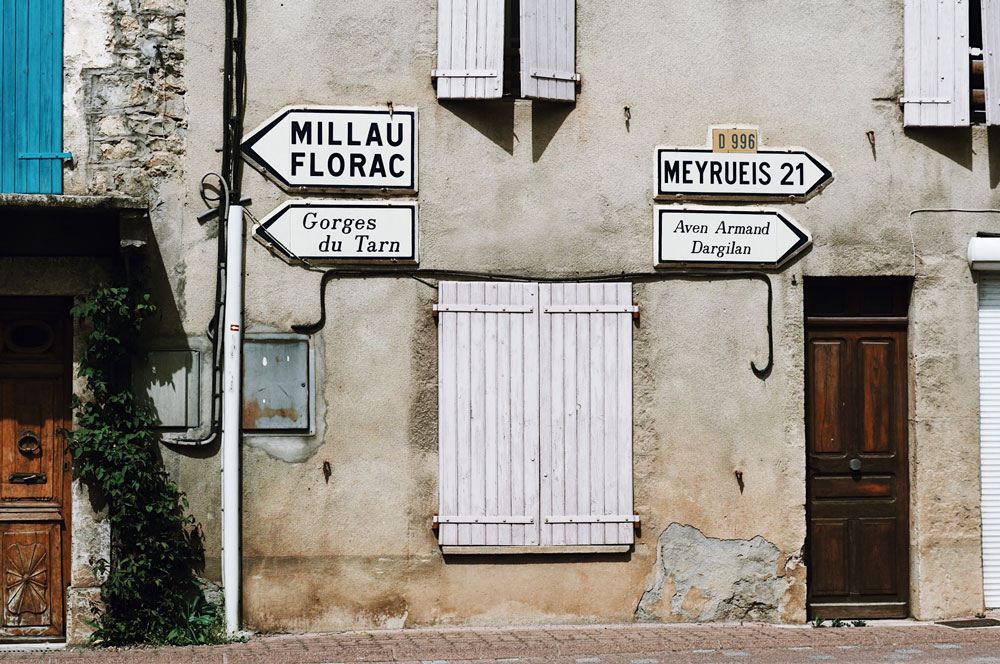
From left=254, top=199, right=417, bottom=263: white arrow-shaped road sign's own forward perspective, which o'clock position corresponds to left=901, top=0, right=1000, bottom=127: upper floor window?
The upper floor window is roughly at 9 o'clock from the white arrow-shaped road sign.

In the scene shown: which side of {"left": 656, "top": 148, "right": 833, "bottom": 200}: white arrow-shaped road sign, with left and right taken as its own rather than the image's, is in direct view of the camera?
front

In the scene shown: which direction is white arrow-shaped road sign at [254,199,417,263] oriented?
toward the camera

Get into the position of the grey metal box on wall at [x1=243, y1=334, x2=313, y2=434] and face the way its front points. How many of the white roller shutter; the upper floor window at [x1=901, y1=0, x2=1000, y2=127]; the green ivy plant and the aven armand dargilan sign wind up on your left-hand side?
3

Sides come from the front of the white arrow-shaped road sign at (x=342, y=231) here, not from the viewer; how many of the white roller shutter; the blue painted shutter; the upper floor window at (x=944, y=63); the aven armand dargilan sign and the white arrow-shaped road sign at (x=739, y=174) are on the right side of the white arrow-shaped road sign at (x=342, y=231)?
1

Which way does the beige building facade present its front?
toward the camera

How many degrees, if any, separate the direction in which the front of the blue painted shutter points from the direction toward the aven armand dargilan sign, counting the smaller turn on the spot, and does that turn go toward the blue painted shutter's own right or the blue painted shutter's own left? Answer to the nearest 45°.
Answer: approximately 90° to the blue painted shutter's own left
